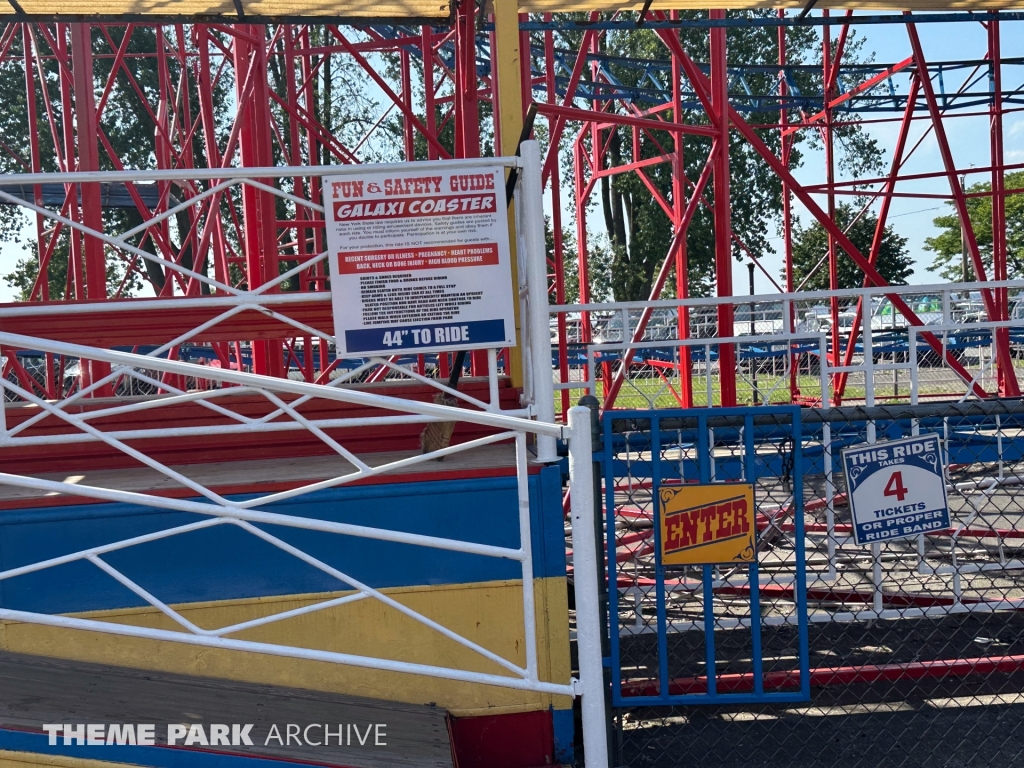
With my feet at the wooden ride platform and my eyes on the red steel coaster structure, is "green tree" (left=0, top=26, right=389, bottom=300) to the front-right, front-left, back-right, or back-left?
front-left

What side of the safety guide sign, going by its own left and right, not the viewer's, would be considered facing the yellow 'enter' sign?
left

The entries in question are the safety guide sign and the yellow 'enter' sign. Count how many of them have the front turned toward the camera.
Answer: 2

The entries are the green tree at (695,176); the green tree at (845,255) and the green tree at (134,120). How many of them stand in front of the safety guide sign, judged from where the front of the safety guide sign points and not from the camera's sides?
0

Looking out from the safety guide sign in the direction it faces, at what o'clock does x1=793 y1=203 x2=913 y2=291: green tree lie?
The green tree is roughly at 7 o'clock from the safety guide sign.

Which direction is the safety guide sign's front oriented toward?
toward the camera

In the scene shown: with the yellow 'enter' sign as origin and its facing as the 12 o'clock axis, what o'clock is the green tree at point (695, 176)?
The green tree is roughly at 6 o'clock from the yellow 'enter' sign.

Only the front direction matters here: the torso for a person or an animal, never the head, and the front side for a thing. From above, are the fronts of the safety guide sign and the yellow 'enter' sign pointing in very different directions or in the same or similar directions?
same or similar directions

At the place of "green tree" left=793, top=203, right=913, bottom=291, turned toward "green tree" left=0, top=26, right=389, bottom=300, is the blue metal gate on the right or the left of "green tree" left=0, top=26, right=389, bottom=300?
left

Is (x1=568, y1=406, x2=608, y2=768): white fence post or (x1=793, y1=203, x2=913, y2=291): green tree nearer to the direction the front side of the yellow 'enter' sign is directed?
the white fence post

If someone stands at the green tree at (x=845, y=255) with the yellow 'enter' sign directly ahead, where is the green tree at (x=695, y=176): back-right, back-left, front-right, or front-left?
front-right

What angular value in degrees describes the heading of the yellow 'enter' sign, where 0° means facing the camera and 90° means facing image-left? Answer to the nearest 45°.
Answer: approximately 0°

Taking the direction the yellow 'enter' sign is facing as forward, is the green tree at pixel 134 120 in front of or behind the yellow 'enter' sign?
behind
